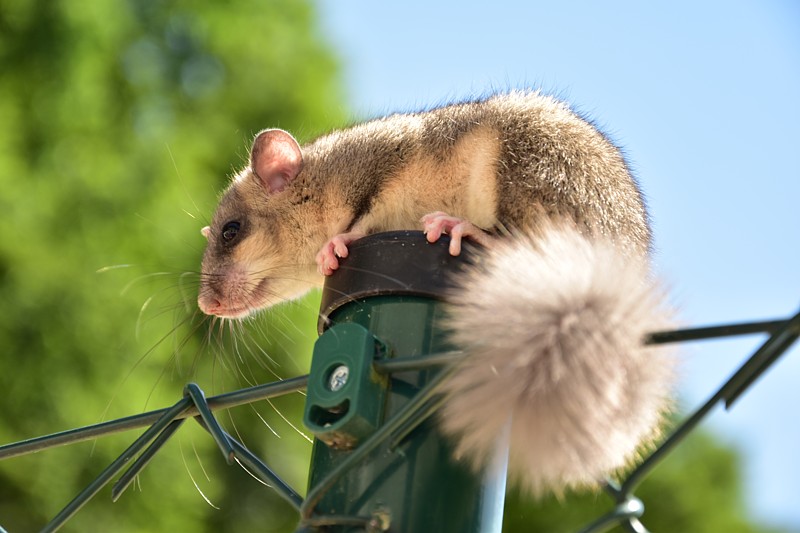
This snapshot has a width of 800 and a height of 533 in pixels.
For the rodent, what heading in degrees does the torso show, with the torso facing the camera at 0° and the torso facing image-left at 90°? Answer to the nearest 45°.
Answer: approximately 90°
